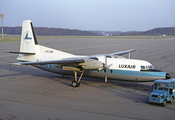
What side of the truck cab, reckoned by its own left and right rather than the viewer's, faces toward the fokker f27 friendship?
right

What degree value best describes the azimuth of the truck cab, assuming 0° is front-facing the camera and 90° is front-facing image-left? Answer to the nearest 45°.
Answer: approximately 45°
